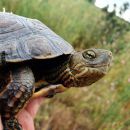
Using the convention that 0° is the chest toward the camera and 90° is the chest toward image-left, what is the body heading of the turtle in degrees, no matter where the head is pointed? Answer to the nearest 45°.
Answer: approximately 270°
